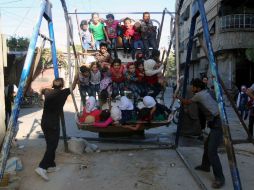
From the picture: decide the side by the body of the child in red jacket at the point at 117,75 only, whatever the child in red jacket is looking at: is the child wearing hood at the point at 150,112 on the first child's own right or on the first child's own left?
on the first child's own left

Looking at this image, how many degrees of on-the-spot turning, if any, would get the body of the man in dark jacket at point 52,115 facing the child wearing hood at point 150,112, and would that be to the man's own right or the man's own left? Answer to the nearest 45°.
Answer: approximately 45° to the man's own right

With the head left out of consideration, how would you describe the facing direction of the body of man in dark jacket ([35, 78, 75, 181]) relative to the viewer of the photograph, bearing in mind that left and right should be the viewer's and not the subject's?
facing away from the viewer and to the right of the viewer

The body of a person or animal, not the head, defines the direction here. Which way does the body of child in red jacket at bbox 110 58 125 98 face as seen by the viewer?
toward the camera

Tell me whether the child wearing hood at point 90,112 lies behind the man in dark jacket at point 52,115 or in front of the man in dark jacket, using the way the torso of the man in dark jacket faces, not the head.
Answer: in front

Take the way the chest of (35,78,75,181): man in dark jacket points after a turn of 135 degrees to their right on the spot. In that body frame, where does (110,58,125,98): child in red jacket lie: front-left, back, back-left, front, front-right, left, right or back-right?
back-left
